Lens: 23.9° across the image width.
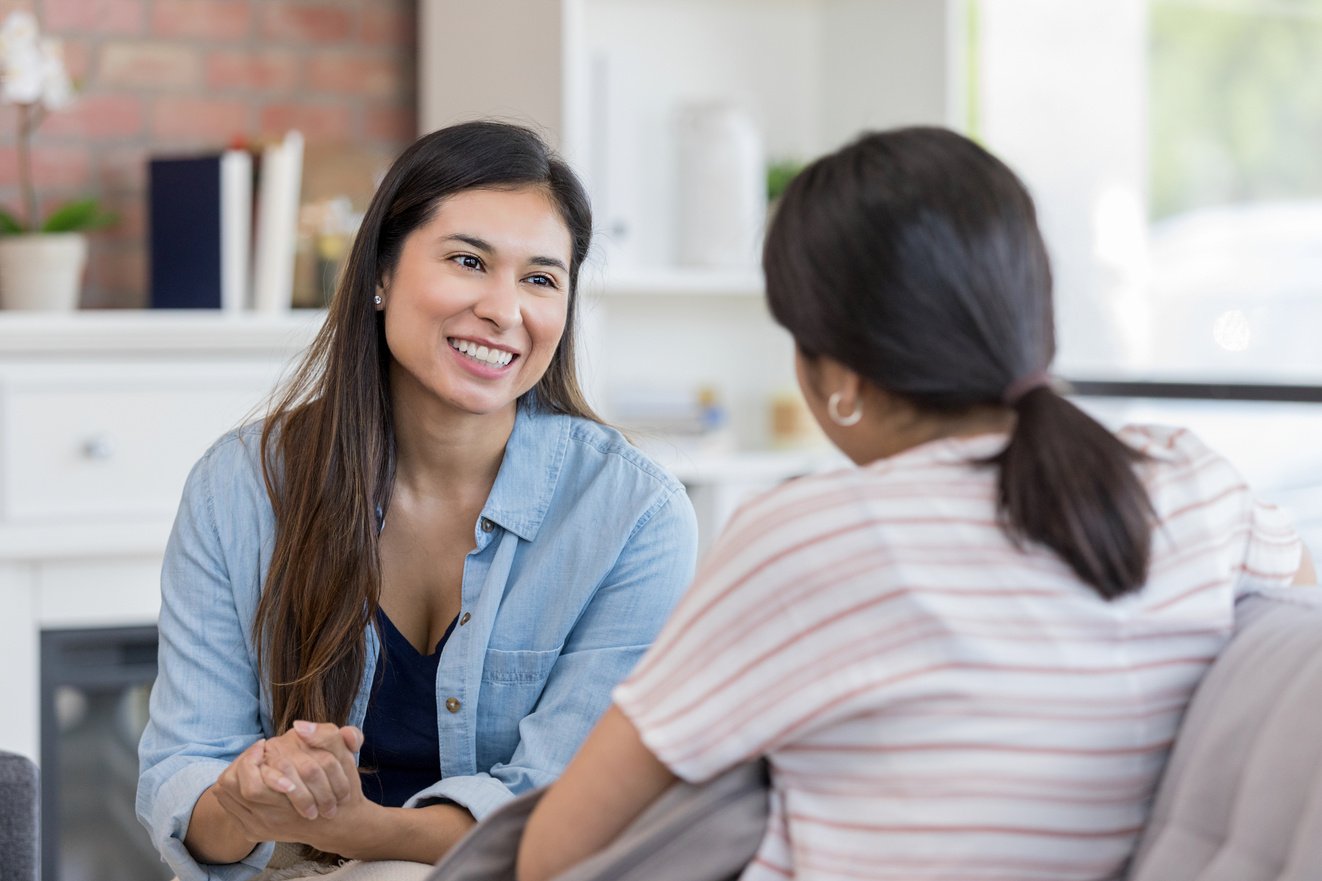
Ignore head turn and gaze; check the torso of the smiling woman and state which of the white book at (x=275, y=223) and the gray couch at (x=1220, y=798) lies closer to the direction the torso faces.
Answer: the gray couch

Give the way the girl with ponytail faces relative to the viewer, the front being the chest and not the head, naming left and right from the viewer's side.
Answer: facing away from the viewer and to the left of the viewer

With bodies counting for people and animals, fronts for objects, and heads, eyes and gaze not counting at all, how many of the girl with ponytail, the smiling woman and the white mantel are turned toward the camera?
2

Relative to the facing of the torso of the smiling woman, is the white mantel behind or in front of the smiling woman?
behind

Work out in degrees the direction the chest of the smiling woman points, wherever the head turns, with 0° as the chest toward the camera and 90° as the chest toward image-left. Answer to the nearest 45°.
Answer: approximately 0°

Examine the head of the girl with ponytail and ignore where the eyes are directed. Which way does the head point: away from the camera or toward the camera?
away from the camera

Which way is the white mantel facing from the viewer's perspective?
toward the camera

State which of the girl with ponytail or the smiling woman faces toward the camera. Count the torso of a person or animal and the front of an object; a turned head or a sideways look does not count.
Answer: the smiling woman

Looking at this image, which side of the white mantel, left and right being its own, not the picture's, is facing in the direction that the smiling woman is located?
front

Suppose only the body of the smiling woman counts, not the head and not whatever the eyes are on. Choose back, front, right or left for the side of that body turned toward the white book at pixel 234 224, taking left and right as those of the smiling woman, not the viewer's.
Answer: back

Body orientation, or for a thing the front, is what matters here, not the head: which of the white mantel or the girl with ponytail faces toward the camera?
the white mantel

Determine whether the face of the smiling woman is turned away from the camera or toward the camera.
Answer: toward the camera

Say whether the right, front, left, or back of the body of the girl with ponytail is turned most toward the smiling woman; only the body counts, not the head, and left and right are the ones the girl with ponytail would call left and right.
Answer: front
